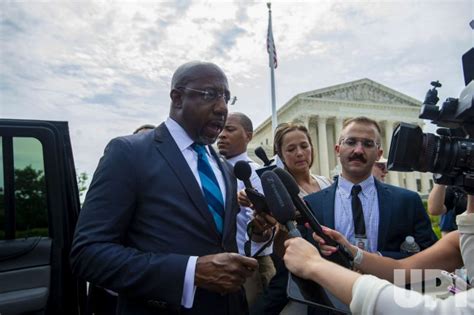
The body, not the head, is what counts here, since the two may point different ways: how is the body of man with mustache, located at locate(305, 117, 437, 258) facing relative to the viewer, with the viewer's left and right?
facing the viewer

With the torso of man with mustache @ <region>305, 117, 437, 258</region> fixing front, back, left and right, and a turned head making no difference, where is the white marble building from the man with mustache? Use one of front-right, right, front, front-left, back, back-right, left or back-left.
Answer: back

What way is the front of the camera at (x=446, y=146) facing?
to the viewer's left

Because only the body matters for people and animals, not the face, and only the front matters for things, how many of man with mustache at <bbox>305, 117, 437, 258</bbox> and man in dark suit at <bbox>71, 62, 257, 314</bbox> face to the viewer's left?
0

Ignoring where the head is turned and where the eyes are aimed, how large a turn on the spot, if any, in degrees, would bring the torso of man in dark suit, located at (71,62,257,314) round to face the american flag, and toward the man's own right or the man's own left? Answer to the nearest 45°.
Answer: approximately 135° to the man's own left

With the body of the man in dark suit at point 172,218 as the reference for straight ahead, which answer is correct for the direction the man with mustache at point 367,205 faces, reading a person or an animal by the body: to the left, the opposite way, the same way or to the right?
to the right

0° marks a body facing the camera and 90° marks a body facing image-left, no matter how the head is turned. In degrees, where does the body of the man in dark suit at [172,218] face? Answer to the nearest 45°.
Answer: approximately 315°

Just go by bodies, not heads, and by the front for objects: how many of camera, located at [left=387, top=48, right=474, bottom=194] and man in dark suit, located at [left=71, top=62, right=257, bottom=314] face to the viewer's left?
1

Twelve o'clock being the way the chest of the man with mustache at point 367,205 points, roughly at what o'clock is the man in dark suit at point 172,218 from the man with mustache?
The man in dark suit is roughly at 1 o'clock from the man with mustache.

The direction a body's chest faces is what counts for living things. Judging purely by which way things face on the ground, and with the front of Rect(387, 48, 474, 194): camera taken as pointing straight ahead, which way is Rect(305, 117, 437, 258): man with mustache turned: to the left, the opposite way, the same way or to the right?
to the left

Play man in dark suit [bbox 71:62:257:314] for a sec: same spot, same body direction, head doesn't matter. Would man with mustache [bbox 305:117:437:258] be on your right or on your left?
on your left

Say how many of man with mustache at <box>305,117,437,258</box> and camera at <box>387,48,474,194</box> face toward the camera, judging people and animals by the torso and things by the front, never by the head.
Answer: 1
